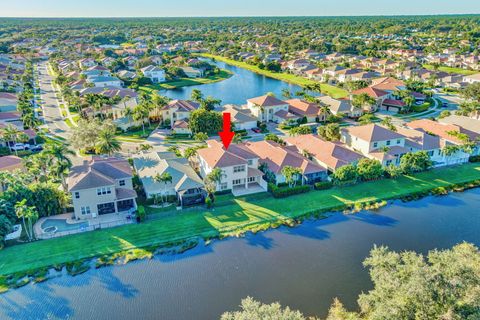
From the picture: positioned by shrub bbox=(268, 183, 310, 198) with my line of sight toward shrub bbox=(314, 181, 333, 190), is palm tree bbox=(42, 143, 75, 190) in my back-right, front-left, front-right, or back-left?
back-left

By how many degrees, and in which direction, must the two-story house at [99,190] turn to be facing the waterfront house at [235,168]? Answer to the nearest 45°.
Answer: approximately 90° to its right

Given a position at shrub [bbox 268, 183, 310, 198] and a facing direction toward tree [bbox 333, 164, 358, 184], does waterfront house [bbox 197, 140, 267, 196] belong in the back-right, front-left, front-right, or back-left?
back-left

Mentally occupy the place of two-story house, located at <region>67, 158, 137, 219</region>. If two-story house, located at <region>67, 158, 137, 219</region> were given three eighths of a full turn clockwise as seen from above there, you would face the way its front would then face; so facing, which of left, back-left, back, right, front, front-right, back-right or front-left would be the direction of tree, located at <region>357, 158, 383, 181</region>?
front-left

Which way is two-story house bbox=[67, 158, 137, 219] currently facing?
away from the camera

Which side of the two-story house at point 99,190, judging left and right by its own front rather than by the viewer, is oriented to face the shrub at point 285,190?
right

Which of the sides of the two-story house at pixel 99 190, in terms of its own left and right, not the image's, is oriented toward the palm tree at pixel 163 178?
right

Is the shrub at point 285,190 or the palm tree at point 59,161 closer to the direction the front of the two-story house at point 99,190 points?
the palm tree

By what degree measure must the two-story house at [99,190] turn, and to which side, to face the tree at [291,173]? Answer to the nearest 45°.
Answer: approximately 90° to its right

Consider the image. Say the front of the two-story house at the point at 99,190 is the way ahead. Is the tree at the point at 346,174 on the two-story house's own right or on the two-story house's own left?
on the two-story house's own right

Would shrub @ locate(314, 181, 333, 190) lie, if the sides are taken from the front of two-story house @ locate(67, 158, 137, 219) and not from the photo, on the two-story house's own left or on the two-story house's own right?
on the two-story house's own right

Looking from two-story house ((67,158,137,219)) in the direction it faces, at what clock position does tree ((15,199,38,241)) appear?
The tree is roughly at 8 o'clock from the two-story house.
